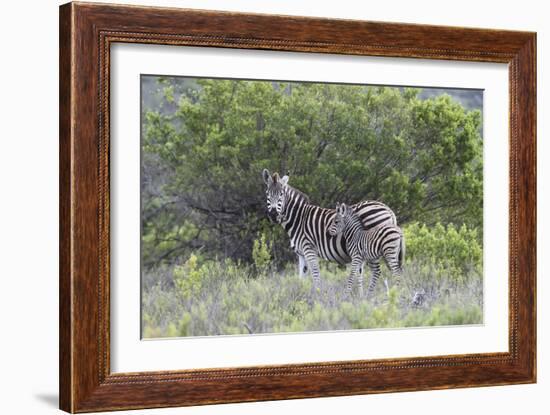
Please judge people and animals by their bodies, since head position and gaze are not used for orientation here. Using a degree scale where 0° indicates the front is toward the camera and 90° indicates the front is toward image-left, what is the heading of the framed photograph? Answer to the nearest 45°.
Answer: approximately 315°
